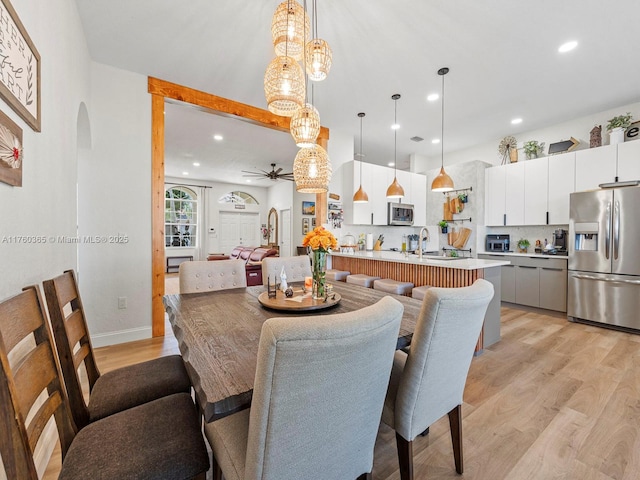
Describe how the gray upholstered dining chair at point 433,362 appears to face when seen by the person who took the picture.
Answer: facing away from the viewer and to the left of the viewer

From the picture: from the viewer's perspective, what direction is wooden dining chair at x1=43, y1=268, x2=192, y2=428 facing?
to the viewer's right

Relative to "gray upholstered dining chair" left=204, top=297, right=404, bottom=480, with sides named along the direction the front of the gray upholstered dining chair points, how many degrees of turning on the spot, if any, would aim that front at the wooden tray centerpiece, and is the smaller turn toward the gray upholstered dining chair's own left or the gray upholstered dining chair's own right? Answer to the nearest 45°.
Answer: approximately 45° to the gray upholstered dining chair's own right

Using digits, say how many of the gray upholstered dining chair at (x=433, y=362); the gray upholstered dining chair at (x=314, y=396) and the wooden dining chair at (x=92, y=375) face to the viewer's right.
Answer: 1

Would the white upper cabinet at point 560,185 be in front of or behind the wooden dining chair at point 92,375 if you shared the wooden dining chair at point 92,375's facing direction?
in front

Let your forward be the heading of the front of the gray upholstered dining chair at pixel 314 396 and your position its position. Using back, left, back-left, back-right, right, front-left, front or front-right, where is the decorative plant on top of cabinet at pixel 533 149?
right

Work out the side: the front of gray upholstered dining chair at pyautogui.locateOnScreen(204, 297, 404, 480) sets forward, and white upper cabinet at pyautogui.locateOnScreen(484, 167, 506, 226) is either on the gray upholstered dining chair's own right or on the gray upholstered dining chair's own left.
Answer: on the gray upholstered dining chair's own right

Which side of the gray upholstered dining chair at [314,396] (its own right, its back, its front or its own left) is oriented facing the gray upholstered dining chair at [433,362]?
right

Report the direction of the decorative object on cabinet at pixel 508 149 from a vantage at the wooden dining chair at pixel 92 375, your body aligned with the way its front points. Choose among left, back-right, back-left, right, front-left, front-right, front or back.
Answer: front

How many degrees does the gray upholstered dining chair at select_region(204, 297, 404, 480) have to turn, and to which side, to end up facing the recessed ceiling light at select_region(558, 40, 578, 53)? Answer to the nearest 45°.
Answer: approximately 90° to its right

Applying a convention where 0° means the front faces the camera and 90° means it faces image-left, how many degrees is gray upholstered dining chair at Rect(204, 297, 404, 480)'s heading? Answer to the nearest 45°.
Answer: approximately 135°

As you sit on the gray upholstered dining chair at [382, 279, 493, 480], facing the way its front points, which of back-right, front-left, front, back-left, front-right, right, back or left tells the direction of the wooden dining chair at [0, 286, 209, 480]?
left
